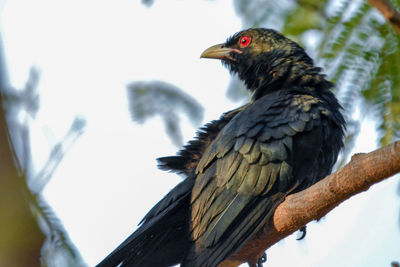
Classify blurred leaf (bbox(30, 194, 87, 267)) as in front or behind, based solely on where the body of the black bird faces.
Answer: behind

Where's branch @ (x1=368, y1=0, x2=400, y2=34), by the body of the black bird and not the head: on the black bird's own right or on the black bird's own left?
on the black bird's own right

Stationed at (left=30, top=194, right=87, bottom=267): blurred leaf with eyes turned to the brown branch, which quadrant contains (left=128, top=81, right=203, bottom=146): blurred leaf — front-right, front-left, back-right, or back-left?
front-left

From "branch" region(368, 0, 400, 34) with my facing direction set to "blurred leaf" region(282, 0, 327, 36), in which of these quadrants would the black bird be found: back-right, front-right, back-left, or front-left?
front-left

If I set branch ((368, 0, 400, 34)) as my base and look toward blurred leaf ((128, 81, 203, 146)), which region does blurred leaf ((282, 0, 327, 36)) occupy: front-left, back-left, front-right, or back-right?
front-right

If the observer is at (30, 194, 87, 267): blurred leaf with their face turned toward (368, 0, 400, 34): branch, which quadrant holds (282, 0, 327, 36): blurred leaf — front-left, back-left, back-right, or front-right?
front-left
